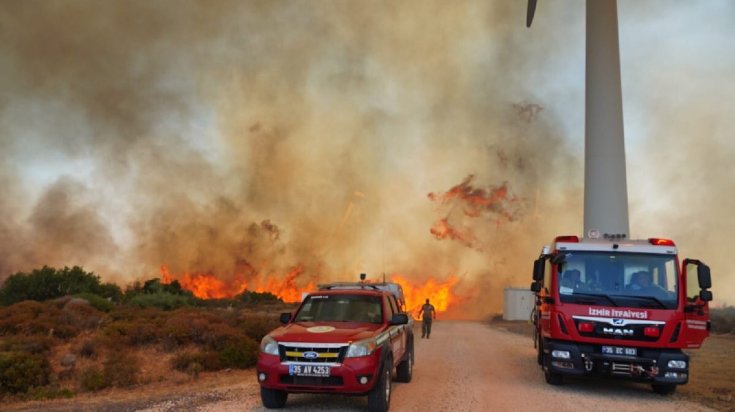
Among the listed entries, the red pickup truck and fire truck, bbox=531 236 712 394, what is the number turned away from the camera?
0

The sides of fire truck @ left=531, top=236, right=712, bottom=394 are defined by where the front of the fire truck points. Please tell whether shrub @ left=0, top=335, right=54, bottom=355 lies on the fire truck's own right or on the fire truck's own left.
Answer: on the fire truck's own right

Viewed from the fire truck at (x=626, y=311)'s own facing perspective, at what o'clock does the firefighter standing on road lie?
The firefighter standing on road is roughly at 5 o'clock from the fire truck.

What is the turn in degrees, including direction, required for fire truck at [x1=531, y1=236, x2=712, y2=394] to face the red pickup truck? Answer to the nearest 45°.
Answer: approximately 45° to its right

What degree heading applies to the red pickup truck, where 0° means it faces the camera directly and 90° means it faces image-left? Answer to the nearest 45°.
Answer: approximately 45°

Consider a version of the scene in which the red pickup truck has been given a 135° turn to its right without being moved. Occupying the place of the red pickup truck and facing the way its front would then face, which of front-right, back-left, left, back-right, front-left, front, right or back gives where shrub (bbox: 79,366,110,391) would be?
front-left

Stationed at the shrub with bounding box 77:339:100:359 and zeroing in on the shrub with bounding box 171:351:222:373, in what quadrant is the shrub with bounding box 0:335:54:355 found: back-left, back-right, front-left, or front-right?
back-right

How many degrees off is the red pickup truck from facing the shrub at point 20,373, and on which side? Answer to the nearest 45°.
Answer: approximately 90° to its right

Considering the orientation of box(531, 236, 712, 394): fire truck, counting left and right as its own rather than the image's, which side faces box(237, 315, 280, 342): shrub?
right

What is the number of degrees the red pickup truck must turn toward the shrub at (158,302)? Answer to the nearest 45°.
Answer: approximately 135° to its right
